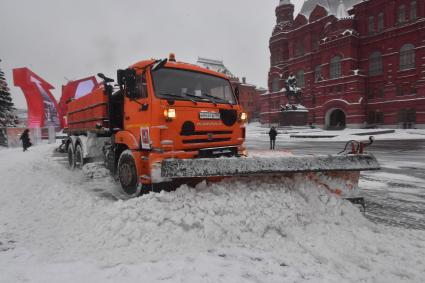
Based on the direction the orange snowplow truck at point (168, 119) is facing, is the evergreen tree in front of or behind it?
behind

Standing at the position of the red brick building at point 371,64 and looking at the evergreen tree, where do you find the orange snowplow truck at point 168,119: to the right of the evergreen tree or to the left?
left

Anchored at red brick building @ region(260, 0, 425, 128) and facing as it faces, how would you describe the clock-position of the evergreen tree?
The evergreen tree is roughly at 12 o'clock from the red brick building.

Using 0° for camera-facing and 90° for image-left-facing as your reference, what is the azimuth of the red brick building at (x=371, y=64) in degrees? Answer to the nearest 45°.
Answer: approximately 45°

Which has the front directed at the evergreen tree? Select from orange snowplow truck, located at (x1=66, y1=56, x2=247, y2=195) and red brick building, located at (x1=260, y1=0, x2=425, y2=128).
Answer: the red brick building

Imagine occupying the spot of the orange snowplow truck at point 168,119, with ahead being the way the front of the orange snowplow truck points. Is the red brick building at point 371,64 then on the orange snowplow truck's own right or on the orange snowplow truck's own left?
on the orange snowplow truck's own left

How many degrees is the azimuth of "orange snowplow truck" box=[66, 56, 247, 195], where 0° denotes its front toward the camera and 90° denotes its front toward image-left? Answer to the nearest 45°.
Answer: approximately 315°

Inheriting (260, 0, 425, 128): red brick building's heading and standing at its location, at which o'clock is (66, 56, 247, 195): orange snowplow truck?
The orange snowplow truck is roughly at 11 o'clock from the red brick building.
